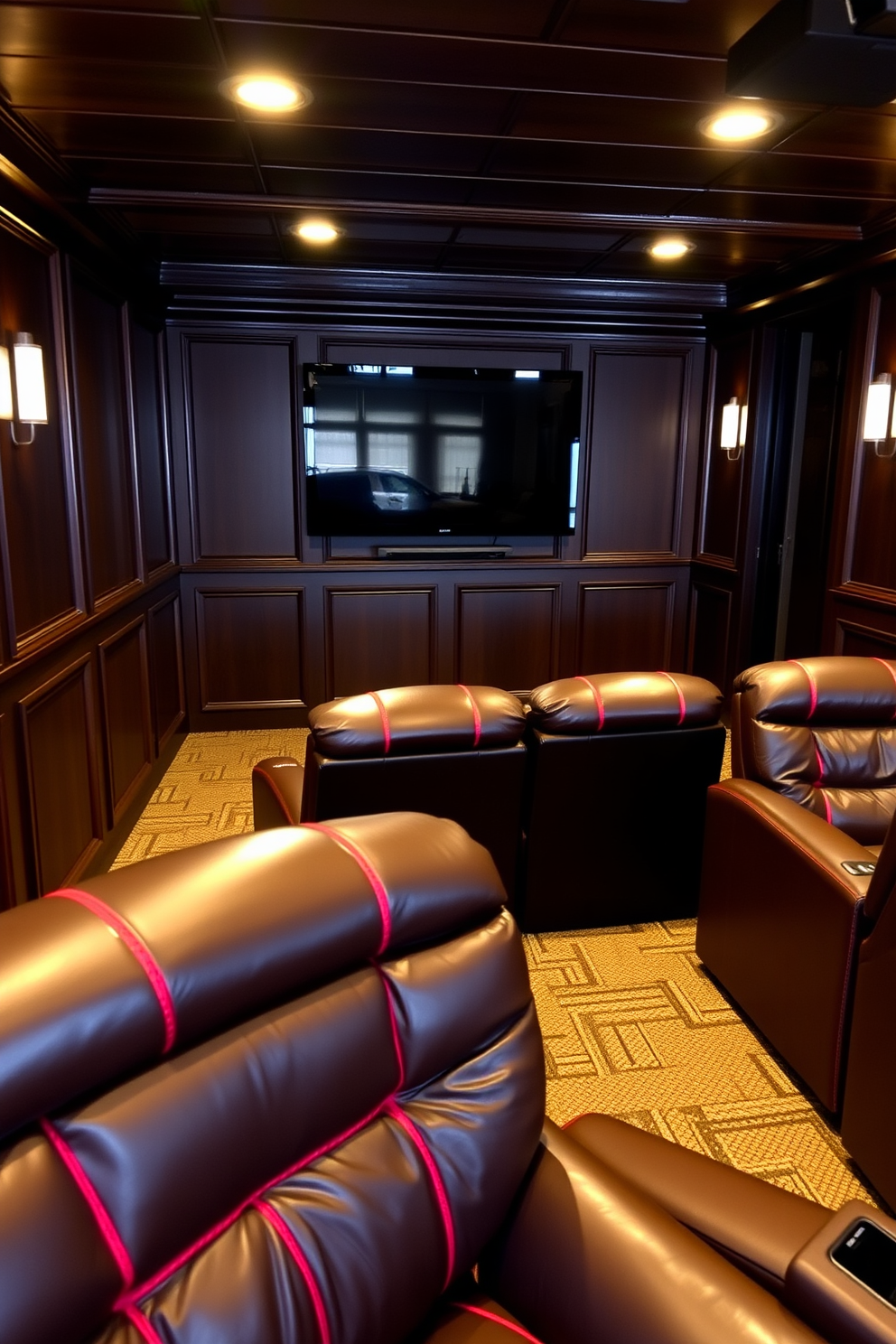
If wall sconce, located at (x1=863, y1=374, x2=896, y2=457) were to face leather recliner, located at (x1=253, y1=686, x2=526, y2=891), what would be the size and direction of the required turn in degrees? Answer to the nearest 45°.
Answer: approximately 45° to its left

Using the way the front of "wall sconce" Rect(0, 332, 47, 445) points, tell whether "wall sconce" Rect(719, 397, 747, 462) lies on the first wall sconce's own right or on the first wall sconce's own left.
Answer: on the first wall sconce's own left

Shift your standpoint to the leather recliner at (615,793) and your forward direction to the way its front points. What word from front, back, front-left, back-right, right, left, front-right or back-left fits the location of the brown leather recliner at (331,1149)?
back

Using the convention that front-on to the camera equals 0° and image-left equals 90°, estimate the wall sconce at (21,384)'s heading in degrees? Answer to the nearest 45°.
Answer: approximately 315°

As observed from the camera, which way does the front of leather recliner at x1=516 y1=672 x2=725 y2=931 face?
facing away from the viewer

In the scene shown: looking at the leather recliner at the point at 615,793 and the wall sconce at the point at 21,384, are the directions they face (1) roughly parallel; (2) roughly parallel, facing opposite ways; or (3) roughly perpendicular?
roughly perpendicular

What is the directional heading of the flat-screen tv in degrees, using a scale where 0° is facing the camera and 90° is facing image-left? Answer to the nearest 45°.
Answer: approximately 0°

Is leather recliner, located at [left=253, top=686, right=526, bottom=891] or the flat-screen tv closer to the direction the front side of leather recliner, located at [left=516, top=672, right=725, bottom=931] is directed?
the flat-screen tv

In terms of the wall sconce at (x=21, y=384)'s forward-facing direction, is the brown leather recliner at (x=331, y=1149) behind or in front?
in front

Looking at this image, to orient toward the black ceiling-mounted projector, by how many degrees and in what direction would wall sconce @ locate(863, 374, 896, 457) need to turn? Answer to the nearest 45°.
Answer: approximately 45° to its left
